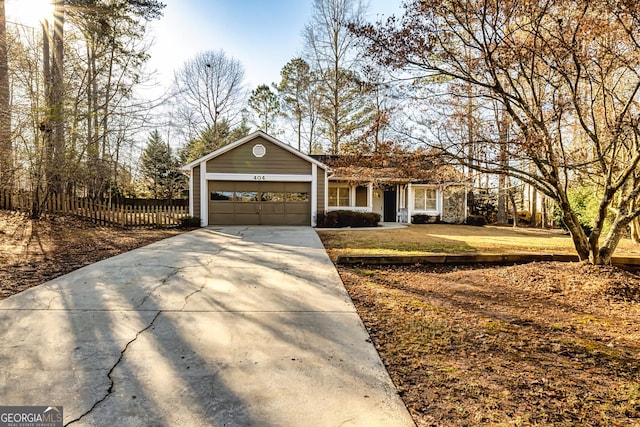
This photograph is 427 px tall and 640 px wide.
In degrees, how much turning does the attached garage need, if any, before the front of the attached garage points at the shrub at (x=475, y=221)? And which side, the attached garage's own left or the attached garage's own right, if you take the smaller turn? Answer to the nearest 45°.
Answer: approximately 90° to the attached garage's own left

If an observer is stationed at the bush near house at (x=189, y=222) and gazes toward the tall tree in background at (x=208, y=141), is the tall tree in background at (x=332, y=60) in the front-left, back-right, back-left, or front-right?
front-right

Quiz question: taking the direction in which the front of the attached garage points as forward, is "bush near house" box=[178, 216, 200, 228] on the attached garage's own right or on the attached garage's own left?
on the attached garage's own right

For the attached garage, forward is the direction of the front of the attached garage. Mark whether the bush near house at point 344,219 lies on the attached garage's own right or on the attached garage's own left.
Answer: on the attached garage's own left

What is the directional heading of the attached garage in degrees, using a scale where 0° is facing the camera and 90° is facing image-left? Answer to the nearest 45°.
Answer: approximately 0°

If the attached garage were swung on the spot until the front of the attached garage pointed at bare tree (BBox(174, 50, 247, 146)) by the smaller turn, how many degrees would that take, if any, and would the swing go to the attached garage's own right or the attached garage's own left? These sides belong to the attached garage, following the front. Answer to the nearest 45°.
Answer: approximately 180°

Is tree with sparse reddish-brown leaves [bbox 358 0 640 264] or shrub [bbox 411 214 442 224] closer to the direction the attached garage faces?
the tree with sparse reddish-brown leaves

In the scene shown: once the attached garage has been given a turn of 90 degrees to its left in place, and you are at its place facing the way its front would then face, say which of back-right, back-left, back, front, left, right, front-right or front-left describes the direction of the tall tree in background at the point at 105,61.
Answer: back

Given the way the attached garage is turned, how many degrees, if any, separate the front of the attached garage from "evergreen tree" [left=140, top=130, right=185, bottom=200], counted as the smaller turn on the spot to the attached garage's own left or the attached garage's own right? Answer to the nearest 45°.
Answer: approximately 135° to the attached garage's own right

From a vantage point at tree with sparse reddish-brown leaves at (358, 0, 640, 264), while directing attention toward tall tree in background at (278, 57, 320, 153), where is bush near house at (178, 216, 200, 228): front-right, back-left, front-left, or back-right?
front-left
